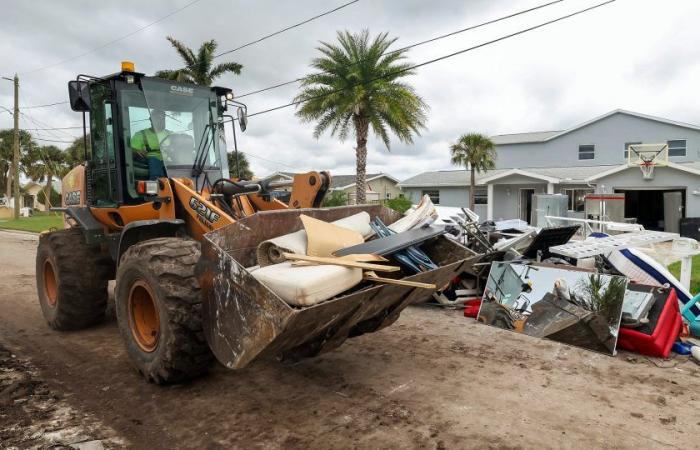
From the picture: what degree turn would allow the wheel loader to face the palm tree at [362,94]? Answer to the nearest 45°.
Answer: approximately 135° to its left

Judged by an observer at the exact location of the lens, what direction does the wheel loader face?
facing the viewer and to the right of the viewer

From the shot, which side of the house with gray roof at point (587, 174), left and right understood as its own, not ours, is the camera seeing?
front

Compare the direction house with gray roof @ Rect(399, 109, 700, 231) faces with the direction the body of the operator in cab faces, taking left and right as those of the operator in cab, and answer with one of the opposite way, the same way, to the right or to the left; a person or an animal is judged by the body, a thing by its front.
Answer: to the right

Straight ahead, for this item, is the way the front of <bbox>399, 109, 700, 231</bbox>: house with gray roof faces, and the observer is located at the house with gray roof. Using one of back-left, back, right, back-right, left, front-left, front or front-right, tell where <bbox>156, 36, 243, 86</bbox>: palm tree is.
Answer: front-right

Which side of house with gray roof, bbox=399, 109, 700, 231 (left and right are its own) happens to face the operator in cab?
front

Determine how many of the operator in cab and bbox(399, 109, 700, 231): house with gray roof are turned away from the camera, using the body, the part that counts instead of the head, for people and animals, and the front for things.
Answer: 0

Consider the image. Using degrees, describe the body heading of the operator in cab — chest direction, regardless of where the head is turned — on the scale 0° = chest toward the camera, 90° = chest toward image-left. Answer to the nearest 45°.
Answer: approximately 315°

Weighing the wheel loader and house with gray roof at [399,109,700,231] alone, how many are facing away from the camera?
0

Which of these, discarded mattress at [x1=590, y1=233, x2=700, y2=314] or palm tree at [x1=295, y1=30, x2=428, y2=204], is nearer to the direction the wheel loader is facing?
the discarded mattress

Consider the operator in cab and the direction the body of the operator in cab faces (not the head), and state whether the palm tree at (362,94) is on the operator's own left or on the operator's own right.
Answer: on the operator's own left

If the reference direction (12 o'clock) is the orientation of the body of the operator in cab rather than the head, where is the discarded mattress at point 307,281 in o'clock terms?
The discarded mattress is roughly at 1 o'clock from the operator in cab.

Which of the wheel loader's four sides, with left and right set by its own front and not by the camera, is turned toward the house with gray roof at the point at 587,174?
left

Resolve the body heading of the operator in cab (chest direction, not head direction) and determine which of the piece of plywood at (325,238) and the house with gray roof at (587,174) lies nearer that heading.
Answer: the piece of plywood

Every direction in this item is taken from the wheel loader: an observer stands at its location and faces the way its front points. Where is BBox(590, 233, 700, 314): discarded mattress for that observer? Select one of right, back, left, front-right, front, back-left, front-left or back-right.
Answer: front-left

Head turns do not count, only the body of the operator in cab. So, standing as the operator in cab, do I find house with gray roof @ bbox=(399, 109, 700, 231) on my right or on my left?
on my left

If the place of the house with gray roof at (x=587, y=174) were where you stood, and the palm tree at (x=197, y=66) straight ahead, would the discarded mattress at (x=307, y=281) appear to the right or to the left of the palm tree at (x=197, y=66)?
left

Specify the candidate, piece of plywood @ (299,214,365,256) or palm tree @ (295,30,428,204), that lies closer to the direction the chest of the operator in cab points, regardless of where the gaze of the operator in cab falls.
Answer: the piece of plywood
